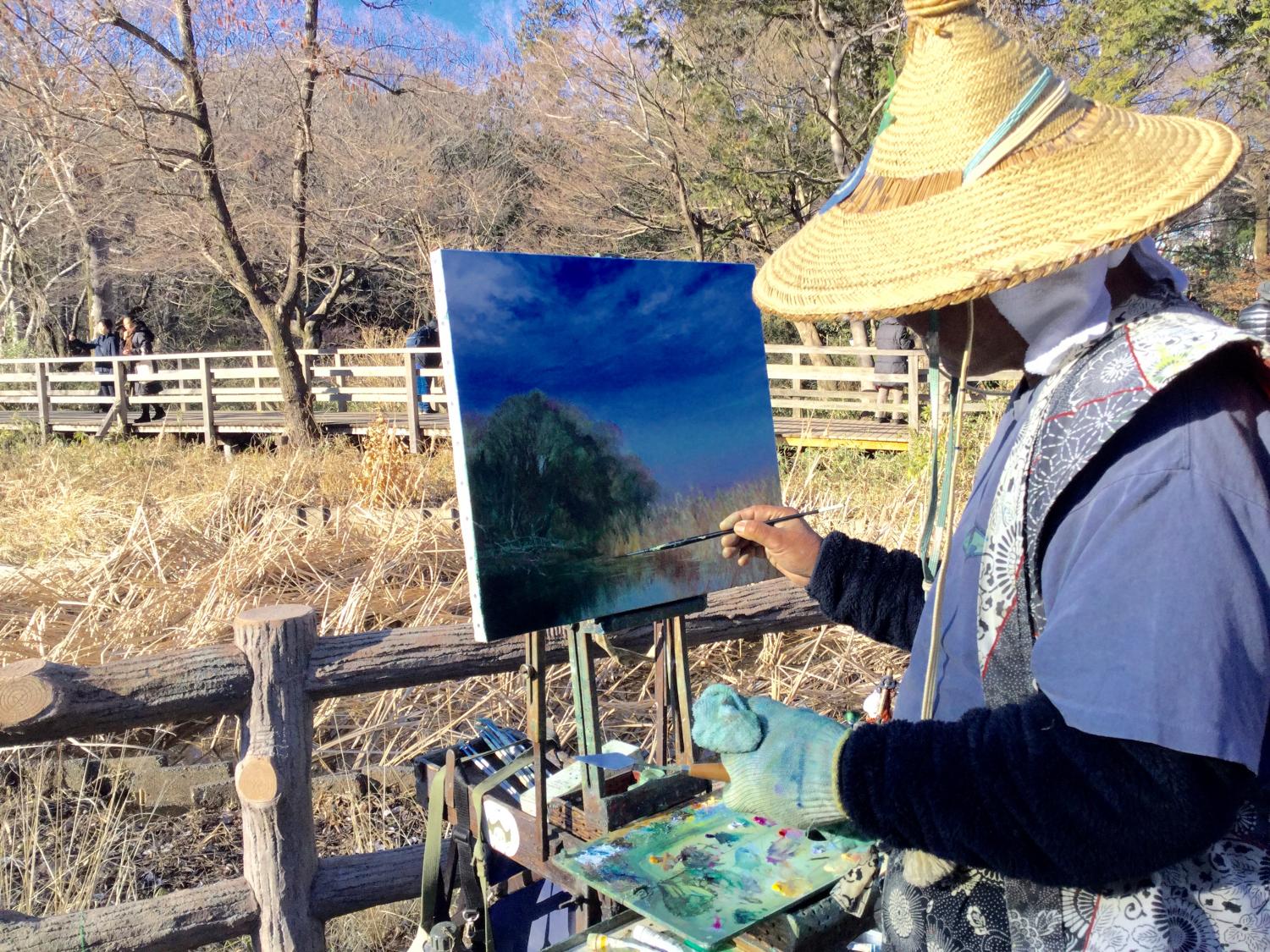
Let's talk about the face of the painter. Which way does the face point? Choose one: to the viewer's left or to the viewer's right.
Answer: to the viewer's left

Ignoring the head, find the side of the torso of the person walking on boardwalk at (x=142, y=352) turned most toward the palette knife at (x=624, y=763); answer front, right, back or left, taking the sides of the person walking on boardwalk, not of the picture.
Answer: left

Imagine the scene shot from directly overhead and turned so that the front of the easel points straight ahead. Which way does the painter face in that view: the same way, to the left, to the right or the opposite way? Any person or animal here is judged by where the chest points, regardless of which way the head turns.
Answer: the opposite way

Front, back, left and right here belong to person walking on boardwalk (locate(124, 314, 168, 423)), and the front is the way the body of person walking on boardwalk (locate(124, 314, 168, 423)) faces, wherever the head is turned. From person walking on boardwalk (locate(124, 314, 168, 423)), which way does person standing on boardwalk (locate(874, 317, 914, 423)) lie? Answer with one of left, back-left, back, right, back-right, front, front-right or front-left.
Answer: back-left

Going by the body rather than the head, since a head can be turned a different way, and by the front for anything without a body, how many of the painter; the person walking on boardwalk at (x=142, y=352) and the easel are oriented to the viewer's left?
2

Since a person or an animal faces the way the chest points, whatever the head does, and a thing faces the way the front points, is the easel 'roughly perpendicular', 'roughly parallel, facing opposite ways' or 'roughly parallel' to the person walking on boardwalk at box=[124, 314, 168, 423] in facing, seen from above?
roughly perpendicular

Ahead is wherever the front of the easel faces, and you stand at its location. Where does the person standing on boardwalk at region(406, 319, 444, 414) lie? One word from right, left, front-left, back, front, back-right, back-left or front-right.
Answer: back-left

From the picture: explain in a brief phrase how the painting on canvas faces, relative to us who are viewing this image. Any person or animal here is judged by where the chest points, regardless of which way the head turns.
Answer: facing the viewer and to the right of the viewer

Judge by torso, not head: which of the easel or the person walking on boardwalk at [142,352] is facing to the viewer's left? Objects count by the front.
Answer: the person walking on boardwalk

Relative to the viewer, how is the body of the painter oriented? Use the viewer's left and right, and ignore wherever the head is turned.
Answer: facing to the left of the viewer

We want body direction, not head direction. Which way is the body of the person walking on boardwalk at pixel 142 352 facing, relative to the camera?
to the viewer's left

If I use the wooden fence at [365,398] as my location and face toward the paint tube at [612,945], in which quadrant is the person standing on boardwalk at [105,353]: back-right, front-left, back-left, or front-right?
back-right

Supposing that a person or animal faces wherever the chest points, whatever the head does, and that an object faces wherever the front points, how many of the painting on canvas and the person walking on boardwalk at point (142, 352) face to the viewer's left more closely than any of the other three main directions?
1

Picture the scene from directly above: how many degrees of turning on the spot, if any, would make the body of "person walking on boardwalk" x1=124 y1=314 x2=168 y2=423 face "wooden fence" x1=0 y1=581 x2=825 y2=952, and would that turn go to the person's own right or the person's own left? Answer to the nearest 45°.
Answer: approximately 90° to the person's own left
